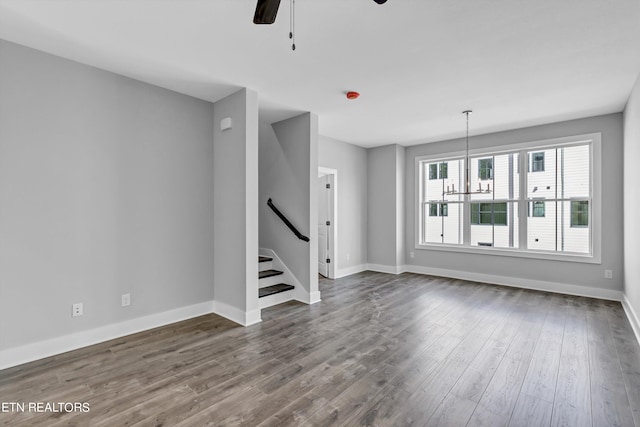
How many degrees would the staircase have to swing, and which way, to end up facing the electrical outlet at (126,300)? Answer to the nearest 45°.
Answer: approximately 90° to its right

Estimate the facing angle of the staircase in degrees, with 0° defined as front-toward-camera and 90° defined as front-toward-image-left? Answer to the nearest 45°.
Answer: approximately 315°

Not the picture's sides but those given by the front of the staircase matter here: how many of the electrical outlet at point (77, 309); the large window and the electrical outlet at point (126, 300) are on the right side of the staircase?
2

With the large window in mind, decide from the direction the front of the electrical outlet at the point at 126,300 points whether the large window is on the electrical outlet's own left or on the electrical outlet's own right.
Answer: on the electrical outlet's own left

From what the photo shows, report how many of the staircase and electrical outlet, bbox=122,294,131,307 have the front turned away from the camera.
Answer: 0

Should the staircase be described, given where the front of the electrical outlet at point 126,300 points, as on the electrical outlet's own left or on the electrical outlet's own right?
on the electrical outlet's own left

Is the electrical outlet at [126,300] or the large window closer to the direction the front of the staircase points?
the large window
